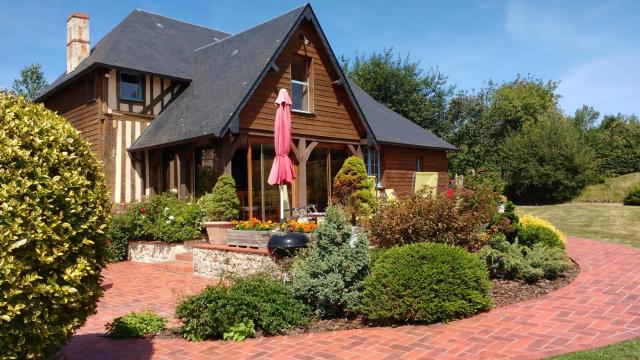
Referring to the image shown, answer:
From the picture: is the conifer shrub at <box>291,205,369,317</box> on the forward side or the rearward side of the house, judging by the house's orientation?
on the forward side

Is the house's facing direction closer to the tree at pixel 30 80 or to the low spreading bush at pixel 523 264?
the low spreading bush

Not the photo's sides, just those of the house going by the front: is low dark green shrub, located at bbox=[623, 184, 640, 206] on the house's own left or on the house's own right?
on the house's own left

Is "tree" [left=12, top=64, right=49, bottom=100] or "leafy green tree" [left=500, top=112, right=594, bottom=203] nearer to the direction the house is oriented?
the leafy green tree

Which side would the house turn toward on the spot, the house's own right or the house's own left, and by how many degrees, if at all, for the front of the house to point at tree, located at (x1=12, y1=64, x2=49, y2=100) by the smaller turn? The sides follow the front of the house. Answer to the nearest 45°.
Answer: approximately 180°

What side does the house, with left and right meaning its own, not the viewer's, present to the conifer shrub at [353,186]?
front

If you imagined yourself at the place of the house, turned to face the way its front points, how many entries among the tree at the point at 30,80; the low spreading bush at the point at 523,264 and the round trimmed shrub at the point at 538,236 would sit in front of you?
2

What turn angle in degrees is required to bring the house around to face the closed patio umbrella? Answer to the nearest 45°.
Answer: approximately 45° to its right

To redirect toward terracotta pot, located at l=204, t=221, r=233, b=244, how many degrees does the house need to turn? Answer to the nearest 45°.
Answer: approximately 45° to its right

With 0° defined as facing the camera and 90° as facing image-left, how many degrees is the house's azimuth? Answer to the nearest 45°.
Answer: approximately 315°
